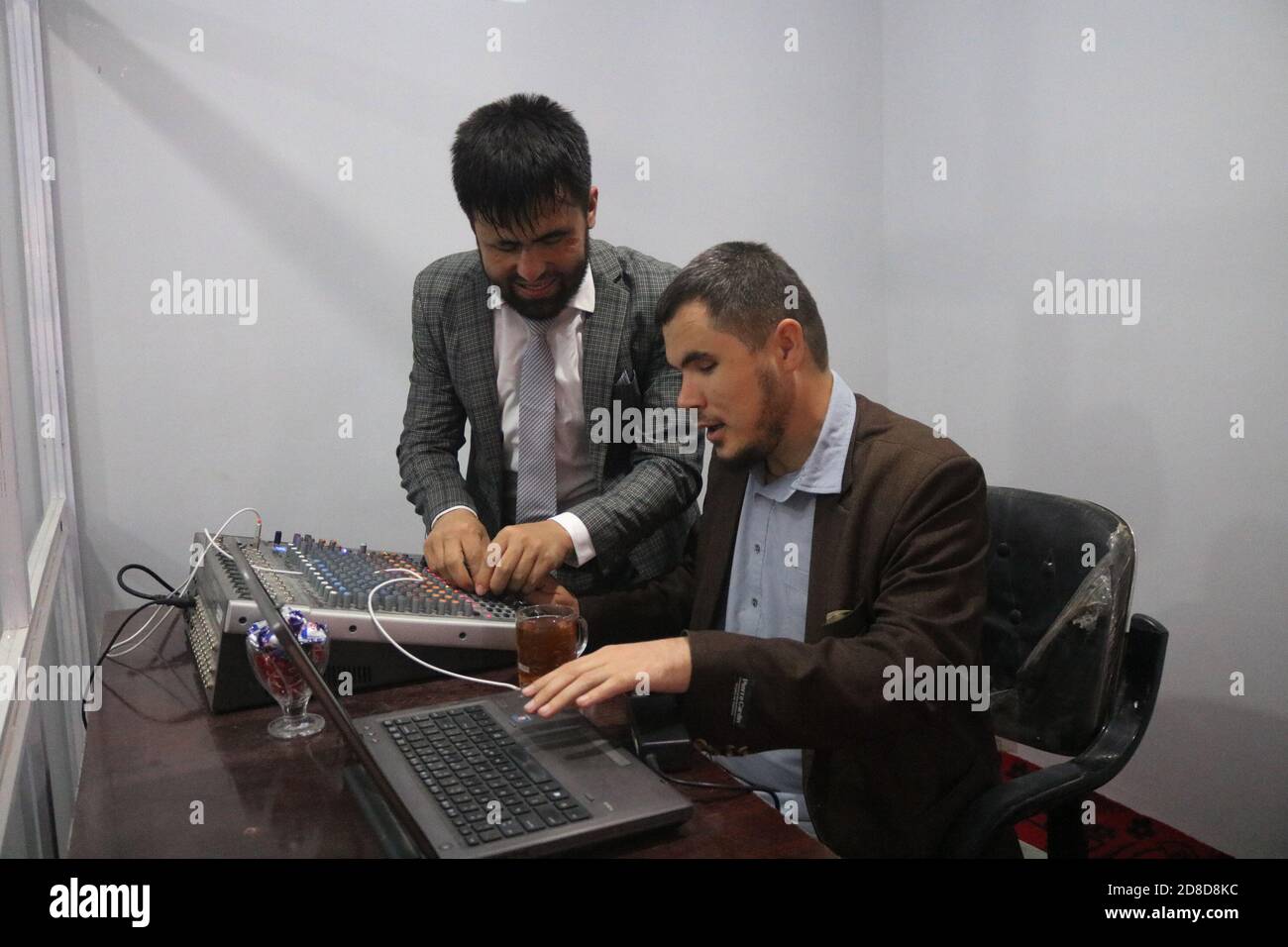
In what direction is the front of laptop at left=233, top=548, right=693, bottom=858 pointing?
to the viewer's right

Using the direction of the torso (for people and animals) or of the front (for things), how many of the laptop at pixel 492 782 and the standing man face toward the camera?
1

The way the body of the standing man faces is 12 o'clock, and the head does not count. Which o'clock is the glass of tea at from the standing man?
The glass of tea is roughly at 12 o'clock from the standing man.

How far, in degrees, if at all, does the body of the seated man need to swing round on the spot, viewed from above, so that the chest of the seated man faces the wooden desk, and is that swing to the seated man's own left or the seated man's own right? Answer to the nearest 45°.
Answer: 0° — they already face it
